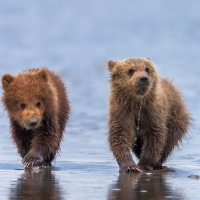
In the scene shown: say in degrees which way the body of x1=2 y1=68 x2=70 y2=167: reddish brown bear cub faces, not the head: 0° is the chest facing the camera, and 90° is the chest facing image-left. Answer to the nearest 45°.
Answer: approximately 0°
